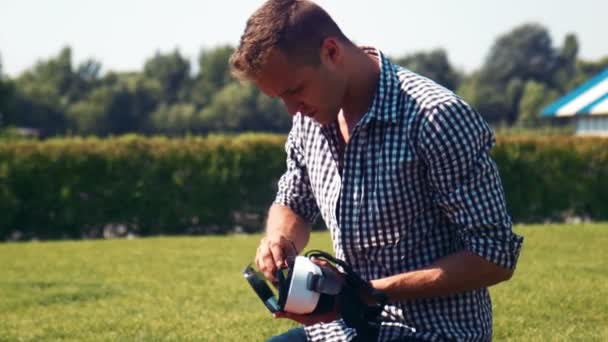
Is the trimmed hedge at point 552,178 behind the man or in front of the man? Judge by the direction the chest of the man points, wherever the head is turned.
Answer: behind

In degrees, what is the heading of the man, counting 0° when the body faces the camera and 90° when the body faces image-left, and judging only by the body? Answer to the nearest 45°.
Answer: approximately 45°
